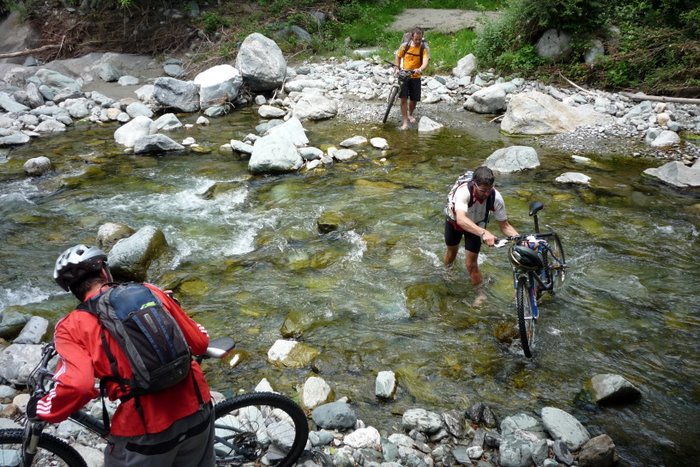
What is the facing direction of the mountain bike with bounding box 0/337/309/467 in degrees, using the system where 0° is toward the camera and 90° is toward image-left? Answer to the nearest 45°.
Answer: approximately 90°

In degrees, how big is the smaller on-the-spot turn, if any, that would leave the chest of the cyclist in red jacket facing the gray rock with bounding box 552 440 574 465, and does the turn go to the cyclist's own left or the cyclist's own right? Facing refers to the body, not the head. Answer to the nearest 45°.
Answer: approximately 135° to the cyclist's own right

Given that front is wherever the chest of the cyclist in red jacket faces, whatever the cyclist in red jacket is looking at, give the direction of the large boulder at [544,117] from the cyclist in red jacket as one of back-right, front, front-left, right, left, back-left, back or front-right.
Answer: right

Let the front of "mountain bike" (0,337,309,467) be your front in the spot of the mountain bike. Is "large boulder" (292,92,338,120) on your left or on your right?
on your right

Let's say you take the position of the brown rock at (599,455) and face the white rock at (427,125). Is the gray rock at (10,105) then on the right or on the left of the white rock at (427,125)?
left

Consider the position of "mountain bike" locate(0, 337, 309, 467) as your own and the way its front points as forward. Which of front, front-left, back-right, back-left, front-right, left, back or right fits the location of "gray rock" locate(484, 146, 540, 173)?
back-right

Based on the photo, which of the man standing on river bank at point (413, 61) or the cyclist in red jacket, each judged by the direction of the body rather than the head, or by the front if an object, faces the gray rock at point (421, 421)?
the man standing on river bank

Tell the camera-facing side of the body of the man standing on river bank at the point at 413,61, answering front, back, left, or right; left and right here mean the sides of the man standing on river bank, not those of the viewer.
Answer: front

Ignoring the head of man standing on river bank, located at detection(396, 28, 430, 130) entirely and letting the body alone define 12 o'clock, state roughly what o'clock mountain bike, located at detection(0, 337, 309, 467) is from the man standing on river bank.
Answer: The mountain bike is roughly at 12 o'clock from the man standing on river bank.

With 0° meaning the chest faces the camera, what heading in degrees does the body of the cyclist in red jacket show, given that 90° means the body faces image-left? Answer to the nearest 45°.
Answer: approximately 135°
